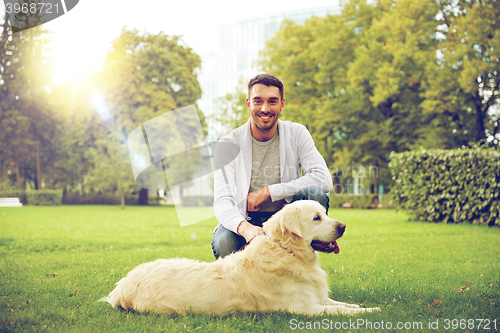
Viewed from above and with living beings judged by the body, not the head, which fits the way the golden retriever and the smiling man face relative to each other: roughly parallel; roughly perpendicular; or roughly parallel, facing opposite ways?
roughly perpendicular

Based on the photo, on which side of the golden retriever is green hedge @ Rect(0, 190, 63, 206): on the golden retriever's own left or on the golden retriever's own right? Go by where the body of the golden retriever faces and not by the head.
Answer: on the golden retriever's own left

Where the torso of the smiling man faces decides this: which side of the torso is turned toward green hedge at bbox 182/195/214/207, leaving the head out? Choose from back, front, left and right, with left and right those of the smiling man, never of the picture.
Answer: back

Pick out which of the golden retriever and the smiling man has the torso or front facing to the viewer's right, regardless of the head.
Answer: the golden retriever

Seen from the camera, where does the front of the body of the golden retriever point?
to the viewer's right

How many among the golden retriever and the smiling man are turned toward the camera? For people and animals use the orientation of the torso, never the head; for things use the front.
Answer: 1

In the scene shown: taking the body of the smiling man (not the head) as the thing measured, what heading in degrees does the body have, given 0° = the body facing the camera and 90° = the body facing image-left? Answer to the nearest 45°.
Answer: approximately 0°

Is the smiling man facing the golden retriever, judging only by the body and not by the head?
yes
